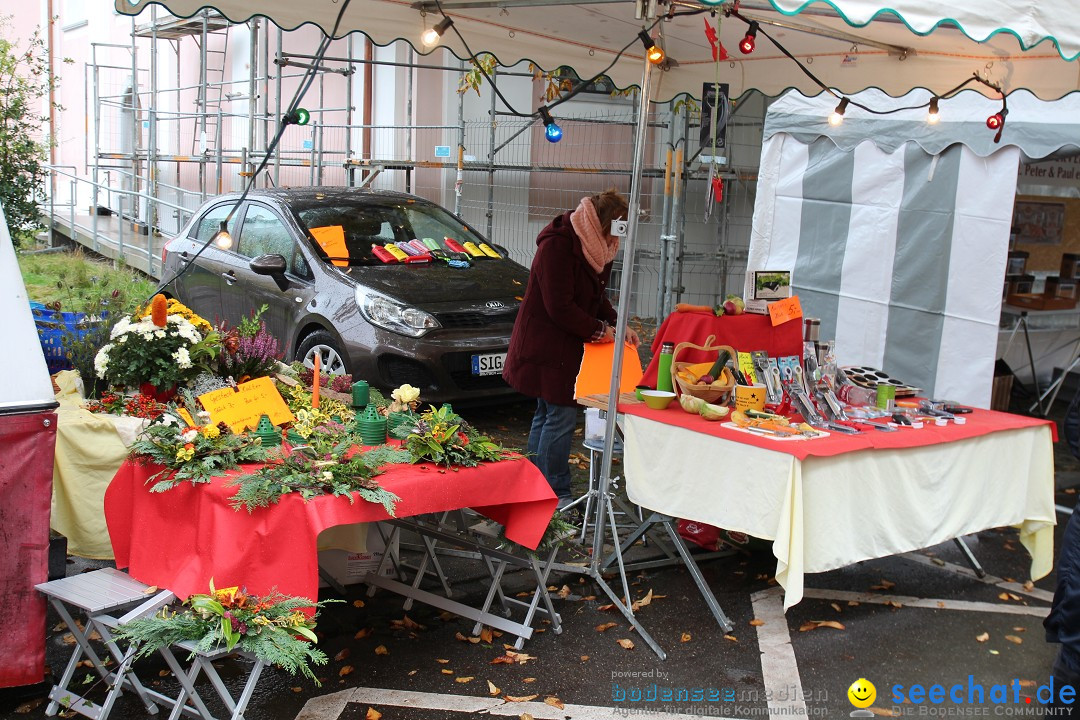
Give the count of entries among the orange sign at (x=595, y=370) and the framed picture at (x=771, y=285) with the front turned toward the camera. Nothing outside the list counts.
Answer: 2

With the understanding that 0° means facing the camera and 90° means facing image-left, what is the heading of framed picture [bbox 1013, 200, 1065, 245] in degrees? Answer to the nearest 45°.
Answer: approximately 0°

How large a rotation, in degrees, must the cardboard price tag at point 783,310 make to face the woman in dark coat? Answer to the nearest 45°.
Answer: approximately 90° to its right

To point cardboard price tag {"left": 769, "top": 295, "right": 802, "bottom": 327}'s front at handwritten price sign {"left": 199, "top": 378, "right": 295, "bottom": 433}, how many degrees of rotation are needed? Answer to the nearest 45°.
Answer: approximately 45° to its right

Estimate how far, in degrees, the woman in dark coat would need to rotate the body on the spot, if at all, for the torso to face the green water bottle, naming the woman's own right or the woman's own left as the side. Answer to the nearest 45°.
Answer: approximately 45° to the woman's own right

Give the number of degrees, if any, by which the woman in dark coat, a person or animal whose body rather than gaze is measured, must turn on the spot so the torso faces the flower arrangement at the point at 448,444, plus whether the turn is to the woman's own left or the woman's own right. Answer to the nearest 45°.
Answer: approximately 90° to the woman's own right

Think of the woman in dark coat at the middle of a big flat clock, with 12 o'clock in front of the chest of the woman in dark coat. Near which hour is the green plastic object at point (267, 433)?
The green plastic object is roughly at 4 o'clock from the woman in dark coat.

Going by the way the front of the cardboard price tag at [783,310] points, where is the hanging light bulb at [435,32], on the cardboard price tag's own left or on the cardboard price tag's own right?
on the cardboard price tag's own right

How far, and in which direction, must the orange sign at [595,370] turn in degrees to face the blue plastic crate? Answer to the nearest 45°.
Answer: approximately 90° to its right

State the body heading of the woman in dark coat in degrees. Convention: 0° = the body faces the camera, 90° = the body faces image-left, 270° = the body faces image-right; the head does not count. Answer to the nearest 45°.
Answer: approximately 270°
